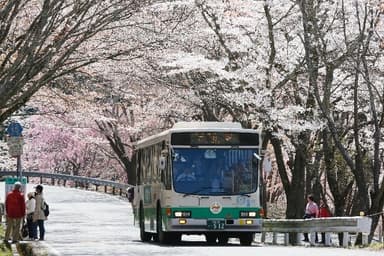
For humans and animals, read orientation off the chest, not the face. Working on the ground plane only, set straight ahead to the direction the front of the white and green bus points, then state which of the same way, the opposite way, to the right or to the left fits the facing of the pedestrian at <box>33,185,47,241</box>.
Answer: to the right

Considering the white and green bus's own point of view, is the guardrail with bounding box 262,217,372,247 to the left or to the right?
on its left

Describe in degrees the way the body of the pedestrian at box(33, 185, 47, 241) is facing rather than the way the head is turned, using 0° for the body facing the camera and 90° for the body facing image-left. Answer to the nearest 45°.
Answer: approximately 90°

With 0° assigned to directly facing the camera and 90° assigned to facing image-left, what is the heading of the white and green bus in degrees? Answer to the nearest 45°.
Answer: approximately 0°

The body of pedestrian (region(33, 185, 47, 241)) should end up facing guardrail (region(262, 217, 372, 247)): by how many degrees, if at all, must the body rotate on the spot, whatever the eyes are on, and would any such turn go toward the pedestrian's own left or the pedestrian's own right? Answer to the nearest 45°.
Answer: approximately 135° to the pedestrian's own left

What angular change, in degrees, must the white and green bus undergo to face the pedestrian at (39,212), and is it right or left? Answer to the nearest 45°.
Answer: approximately 135° to its right
